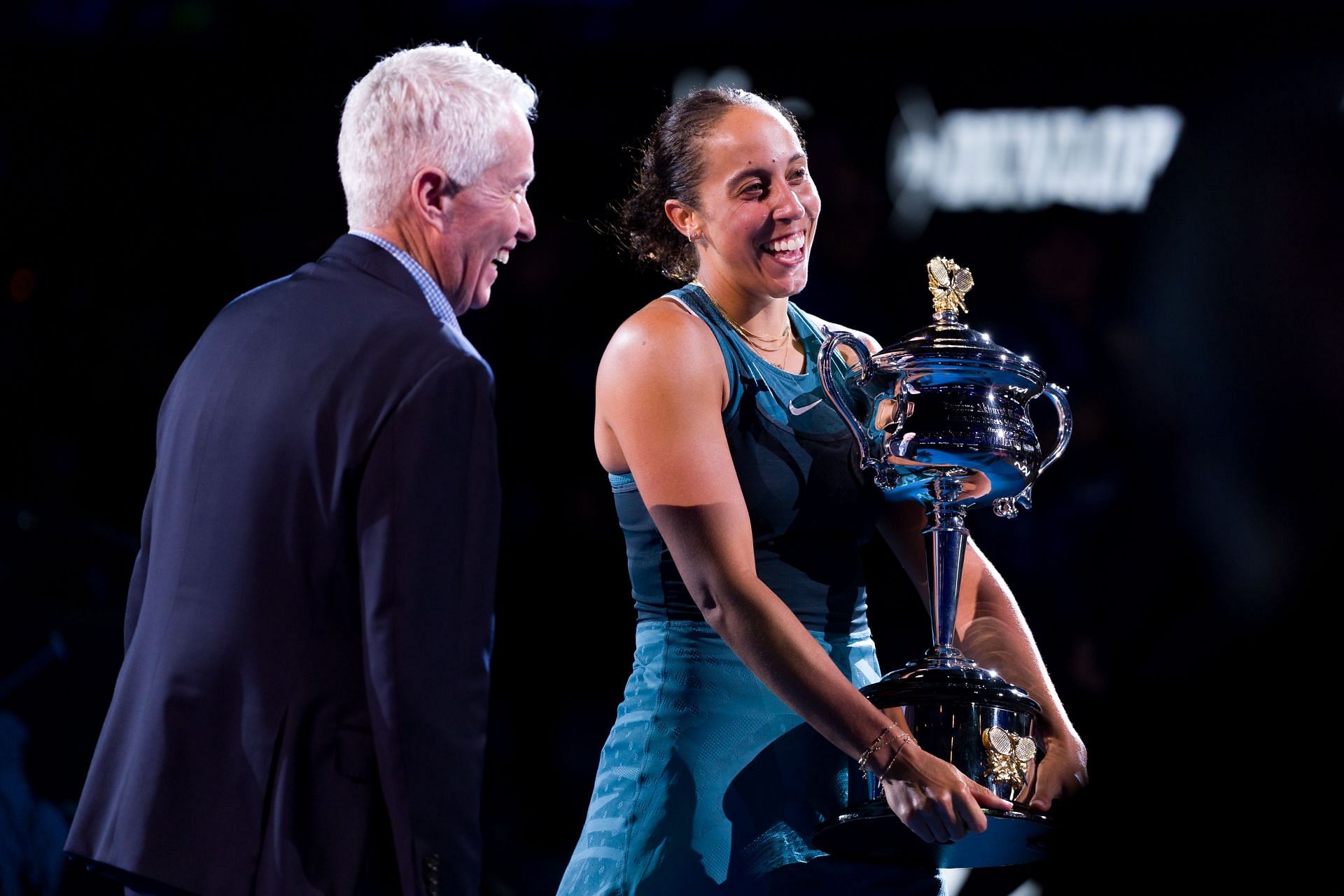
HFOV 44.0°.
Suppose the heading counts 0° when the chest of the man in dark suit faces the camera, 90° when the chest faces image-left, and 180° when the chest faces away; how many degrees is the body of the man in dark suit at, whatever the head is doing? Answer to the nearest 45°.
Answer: approximately 225°

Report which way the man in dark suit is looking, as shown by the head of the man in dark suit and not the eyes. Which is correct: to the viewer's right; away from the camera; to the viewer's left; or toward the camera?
to the viewer's right

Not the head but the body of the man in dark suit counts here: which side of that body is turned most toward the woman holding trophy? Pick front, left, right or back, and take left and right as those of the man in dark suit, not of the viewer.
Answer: front

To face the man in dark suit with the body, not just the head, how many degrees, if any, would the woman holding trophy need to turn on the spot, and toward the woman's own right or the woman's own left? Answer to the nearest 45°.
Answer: approximately 90° to the woman's own right
